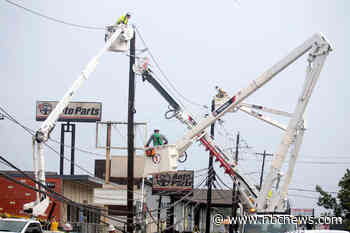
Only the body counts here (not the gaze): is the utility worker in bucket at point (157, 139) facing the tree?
no

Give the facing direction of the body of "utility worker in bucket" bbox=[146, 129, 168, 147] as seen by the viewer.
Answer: toward the camera
